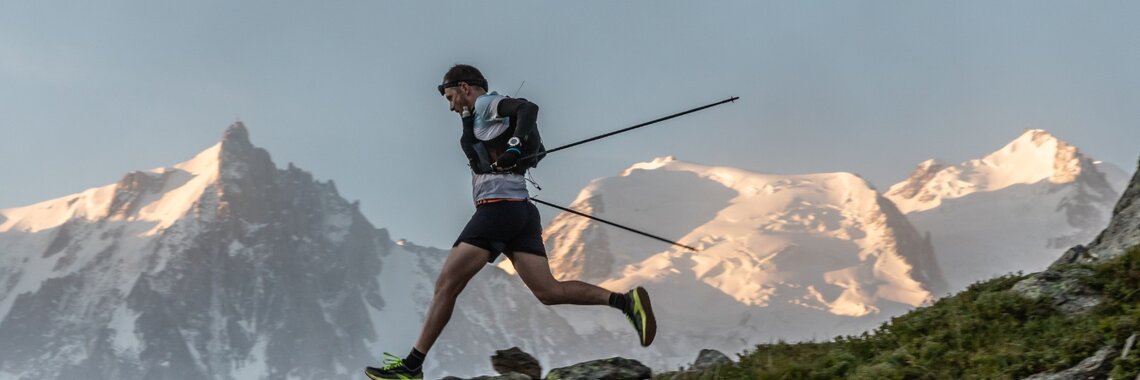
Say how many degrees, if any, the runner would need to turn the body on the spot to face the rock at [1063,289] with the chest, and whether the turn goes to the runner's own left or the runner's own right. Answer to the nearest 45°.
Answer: approximately 180°

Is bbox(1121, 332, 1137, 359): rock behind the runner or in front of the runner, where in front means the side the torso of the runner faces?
behind

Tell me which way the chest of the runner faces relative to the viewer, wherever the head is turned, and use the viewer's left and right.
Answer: facing to the left of the viewer

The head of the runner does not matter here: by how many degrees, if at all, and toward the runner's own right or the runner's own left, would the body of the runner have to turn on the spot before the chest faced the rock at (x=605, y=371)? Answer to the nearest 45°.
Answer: approximately 135° to the runner's own right

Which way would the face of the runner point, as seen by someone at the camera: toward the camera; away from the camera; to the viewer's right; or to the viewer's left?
to the viewer's left

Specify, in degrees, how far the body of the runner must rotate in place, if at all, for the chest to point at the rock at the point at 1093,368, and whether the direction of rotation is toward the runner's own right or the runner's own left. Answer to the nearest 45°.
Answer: approximately 180°
